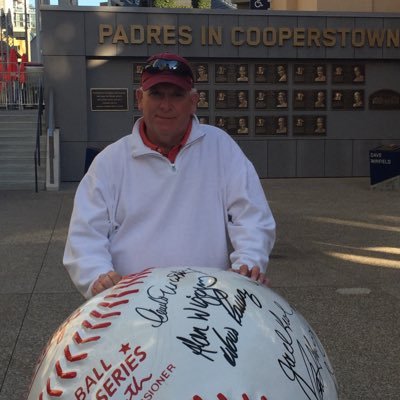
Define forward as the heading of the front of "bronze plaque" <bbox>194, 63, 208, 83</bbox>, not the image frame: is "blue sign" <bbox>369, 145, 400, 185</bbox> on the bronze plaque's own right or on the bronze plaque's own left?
on the bronze plaque's own left

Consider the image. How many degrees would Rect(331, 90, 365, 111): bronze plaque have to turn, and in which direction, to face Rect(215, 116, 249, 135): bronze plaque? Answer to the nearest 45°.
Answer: approximately 90° to its right

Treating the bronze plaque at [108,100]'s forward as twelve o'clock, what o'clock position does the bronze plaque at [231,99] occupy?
the bronze plaque at [231,99] is roughly at 9 o'clock from the bronze plaque at [108,100].

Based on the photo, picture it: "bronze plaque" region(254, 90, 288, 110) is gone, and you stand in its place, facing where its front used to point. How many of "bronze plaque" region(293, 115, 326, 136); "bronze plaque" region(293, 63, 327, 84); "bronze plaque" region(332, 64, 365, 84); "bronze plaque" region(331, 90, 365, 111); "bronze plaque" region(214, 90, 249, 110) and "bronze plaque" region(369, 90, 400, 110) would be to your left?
5

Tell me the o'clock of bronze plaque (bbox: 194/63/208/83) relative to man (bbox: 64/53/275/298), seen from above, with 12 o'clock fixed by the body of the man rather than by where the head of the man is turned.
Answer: The bronze plaque is roughly at 6 o'clock from the man.

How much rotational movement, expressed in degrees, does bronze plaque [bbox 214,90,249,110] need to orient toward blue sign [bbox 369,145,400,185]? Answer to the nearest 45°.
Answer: approximately 45° to its left

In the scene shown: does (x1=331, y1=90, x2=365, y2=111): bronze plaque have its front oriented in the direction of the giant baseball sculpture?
yes

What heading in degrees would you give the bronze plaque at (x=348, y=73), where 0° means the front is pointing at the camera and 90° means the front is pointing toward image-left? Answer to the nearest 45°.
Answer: approximately 0°
